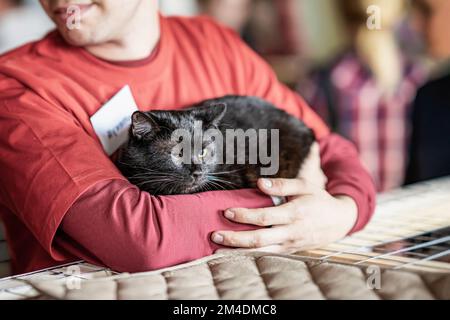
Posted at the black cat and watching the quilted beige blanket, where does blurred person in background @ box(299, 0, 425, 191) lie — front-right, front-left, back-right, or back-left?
back-left

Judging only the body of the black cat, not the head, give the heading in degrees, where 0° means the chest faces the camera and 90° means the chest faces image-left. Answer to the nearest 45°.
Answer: approximately 45°

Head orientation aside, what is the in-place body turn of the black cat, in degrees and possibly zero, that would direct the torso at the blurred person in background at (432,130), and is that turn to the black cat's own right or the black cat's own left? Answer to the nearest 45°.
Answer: approximately 180°
